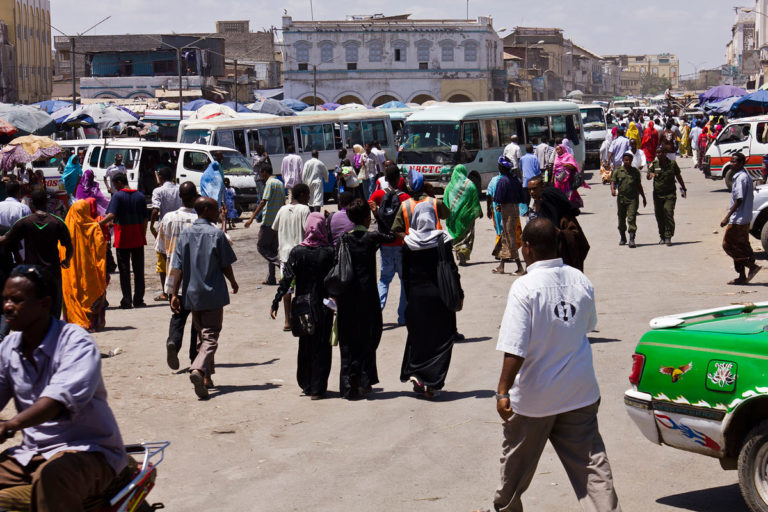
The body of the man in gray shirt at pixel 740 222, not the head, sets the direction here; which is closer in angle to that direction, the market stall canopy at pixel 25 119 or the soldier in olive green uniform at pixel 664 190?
the market stall canopy

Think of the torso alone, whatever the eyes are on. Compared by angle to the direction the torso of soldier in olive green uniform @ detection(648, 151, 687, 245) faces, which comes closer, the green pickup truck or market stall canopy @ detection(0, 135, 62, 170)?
the green pickup truck

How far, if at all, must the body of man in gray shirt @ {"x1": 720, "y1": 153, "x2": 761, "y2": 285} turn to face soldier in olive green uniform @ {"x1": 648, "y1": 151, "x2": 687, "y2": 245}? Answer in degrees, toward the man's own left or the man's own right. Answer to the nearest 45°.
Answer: approximately 90° to the man's own right

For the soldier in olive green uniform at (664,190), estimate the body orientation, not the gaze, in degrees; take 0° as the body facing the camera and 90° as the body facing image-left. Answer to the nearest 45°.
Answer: approximately 0°

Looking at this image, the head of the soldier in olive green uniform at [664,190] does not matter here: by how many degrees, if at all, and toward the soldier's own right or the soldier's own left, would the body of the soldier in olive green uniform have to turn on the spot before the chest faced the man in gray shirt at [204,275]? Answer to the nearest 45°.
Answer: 0° — they already face them

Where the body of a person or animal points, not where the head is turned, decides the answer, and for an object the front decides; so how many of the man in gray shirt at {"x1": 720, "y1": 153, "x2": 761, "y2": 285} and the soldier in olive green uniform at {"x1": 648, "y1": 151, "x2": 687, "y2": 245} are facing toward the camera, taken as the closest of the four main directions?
1

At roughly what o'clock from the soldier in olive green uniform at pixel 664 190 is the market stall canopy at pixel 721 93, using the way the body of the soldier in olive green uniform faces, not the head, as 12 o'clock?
The market stall canopy is roughly at 6 o'clock from the soldier in olive green uniform.

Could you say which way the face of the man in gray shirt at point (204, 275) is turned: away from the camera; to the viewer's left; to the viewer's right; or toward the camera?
away from the camera

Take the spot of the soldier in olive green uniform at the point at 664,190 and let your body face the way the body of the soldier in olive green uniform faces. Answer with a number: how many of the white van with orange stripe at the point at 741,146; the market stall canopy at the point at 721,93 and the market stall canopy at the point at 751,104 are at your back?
3

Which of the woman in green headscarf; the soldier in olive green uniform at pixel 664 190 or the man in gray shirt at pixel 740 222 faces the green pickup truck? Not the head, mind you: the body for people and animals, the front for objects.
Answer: the soldier in olive green uniform
